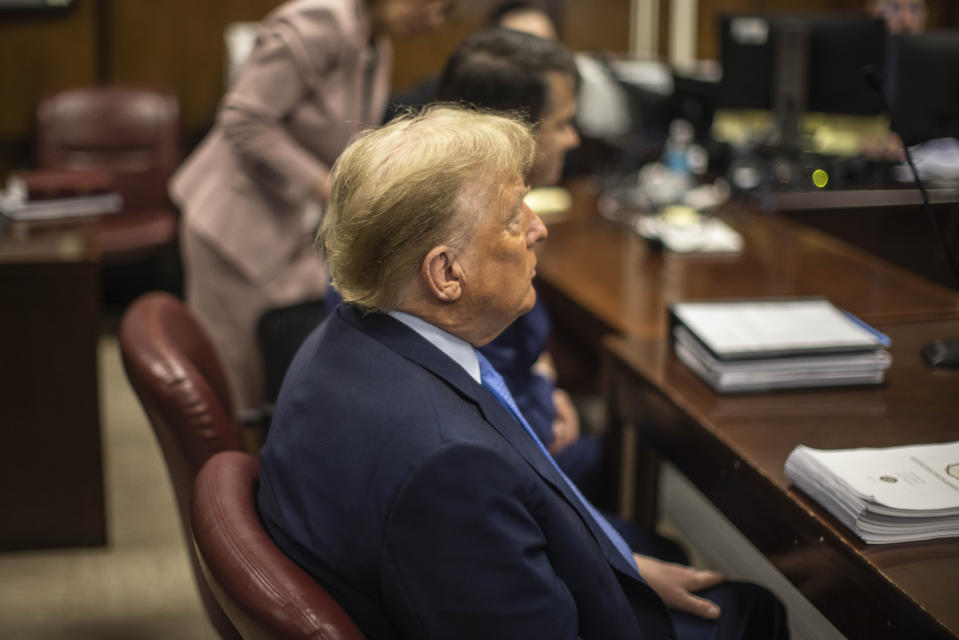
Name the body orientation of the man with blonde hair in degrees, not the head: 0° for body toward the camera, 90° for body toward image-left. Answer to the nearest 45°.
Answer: approximately 270°

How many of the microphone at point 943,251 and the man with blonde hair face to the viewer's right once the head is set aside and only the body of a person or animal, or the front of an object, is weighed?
1

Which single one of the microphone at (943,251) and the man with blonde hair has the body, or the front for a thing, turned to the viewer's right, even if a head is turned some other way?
the man with blonde hair
